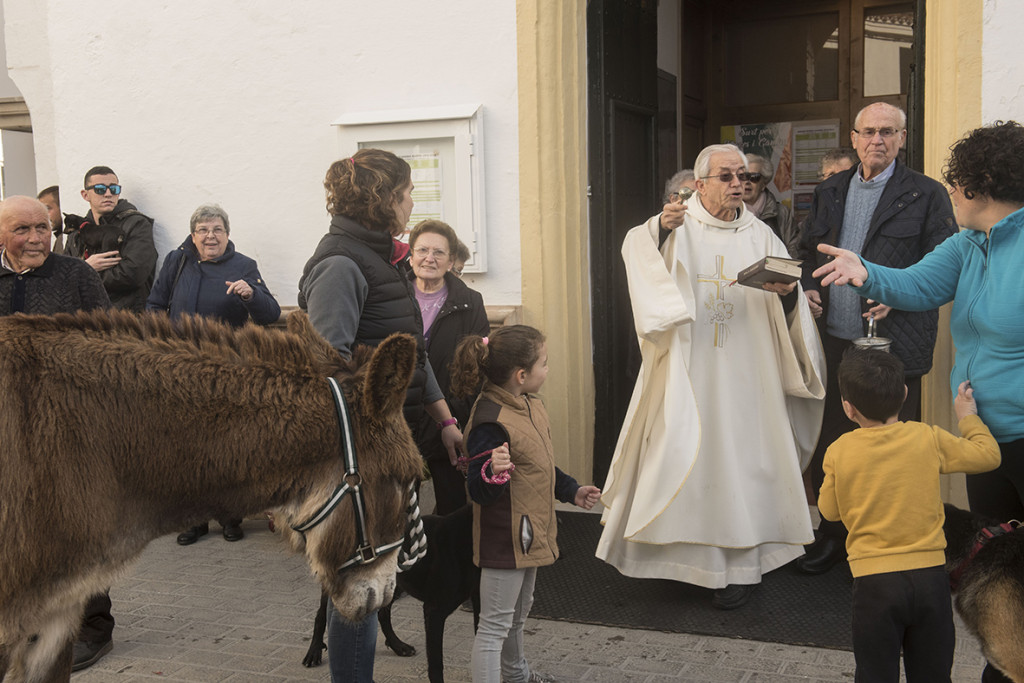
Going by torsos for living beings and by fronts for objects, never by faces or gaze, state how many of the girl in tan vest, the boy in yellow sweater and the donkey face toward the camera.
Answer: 0

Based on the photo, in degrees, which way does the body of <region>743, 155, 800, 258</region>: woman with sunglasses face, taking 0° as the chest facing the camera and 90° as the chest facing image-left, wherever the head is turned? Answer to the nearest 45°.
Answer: approximately 45°

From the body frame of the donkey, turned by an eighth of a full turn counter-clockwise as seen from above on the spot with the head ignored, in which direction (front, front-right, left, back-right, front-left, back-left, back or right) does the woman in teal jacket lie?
front-right

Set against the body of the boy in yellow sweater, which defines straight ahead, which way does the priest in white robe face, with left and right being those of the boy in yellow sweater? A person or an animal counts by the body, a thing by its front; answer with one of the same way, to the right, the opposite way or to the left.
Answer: the opposite way

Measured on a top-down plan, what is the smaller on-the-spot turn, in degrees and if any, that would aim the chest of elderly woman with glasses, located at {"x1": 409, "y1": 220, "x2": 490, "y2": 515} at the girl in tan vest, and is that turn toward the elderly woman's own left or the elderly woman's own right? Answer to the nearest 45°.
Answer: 0° — they already face them

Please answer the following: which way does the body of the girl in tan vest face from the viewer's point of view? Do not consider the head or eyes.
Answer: to the viewer's right

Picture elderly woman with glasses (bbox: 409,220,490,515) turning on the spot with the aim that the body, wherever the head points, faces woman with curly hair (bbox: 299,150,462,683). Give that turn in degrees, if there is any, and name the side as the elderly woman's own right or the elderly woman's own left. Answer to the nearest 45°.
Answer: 0° — they already face them

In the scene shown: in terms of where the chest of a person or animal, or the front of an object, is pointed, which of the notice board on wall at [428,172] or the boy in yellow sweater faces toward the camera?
the notice board on wall

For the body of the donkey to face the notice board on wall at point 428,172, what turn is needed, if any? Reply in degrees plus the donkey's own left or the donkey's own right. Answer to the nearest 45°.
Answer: approximately 90° to the donkey's own left

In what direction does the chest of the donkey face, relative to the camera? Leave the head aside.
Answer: to the viewer's right

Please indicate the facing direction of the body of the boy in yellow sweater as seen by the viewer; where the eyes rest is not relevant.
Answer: away from the camera

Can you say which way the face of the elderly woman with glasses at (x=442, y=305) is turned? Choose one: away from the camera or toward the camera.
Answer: toward the camera

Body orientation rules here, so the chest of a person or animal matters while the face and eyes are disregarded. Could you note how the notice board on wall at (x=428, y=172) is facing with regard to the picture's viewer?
facing the viewer

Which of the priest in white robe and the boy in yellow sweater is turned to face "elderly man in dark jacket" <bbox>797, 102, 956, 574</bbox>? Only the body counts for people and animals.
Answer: the boy in yellow sweater

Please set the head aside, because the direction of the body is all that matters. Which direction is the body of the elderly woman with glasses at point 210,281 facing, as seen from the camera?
toward the camera

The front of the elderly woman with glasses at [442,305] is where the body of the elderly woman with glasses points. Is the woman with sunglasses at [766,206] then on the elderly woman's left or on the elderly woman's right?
on the elderly woman's left

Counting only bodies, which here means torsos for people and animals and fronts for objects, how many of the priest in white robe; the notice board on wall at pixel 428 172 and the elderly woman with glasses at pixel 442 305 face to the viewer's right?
0

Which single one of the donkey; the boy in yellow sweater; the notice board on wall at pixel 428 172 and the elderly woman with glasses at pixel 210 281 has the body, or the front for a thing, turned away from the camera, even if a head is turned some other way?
the boy in yellow sweater

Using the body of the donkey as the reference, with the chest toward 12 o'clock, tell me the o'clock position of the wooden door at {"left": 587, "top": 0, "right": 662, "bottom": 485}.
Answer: The wooden door is roughly at 10 o'clock from the donkey.

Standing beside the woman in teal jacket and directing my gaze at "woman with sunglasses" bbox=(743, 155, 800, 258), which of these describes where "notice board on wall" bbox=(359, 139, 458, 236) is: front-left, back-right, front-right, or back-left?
front-left

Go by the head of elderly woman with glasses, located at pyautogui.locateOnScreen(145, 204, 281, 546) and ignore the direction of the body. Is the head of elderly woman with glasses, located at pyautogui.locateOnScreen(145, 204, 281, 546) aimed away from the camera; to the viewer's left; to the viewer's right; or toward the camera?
toward the camera
